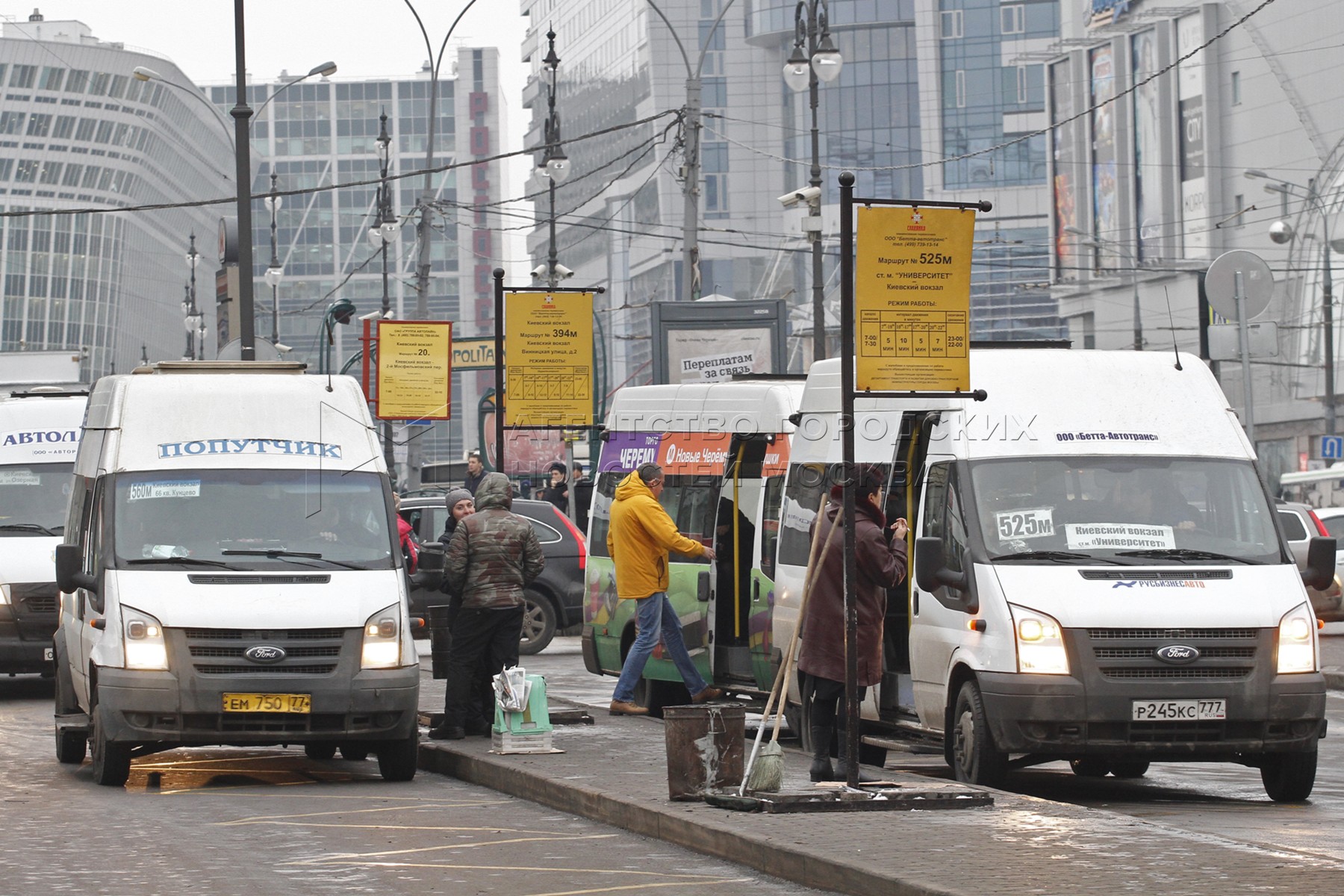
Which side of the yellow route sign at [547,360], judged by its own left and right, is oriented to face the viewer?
front

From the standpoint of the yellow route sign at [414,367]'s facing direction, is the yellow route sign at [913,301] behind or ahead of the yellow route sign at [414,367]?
ahead

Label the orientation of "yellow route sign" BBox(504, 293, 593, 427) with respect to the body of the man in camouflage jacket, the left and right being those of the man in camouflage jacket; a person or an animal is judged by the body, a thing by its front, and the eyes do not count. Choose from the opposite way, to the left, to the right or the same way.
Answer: the opposite way

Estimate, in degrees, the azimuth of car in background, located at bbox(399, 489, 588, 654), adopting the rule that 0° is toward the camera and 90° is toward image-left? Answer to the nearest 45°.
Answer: approximately 90°

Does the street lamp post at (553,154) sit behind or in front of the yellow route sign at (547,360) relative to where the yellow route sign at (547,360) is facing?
behind

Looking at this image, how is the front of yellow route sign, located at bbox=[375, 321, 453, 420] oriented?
toward the camera

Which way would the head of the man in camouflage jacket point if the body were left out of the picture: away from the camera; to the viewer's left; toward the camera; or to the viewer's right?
away from the camera

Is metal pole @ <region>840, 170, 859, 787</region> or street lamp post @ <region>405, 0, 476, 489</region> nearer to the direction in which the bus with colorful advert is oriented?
the metal pole

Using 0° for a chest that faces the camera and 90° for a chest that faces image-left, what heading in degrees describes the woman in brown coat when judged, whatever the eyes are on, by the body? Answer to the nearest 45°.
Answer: approximately 270°

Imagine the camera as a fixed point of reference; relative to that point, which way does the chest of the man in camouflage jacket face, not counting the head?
away from the camera

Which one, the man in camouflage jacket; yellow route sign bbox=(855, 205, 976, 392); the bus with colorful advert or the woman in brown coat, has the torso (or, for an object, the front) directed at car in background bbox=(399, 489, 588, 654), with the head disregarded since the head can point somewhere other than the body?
the man in camouflage jacket

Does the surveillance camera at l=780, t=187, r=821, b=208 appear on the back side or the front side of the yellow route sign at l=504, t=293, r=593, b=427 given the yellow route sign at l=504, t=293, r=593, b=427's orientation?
on the back side

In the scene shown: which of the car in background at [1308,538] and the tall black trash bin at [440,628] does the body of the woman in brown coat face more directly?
the car in background

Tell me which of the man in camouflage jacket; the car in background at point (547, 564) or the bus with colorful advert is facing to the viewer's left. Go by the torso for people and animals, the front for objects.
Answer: the car in background
